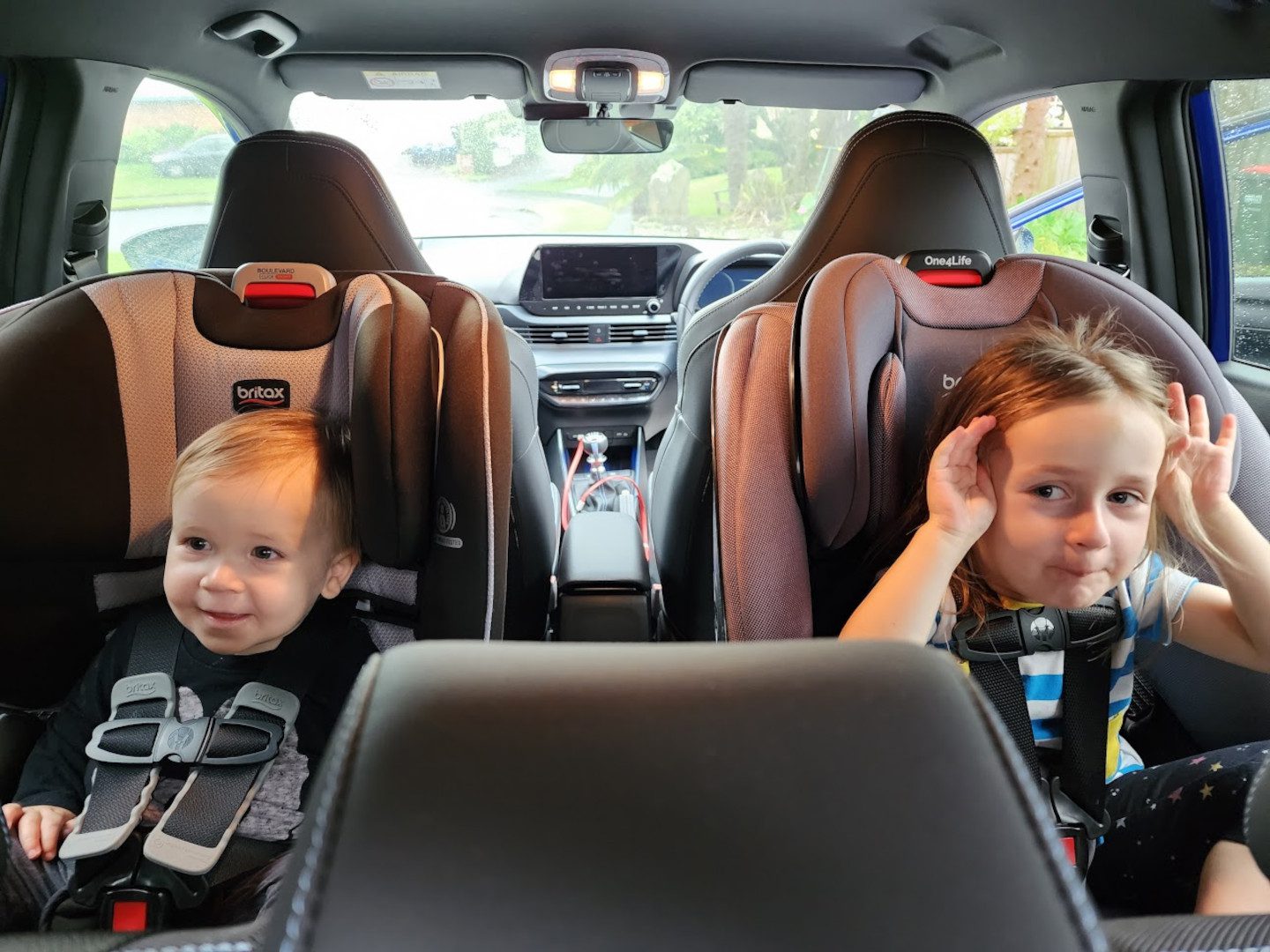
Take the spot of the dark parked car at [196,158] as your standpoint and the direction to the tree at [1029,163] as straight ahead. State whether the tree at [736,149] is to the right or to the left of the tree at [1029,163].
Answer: left

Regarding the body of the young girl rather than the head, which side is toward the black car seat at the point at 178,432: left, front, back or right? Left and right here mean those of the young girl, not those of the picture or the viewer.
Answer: right

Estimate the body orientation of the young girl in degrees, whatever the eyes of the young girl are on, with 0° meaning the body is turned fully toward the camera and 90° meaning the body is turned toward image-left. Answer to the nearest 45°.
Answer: approximately 0°

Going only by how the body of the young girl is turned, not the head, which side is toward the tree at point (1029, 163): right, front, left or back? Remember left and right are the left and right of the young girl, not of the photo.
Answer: back

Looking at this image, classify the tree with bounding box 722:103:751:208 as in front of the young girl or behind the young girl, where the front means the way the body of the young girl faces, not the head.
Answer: behind
